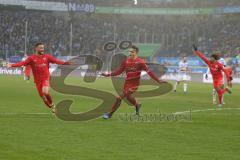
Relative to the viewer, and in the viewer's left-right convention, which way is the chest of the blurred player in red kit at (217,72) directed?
facing the viewer and to the left of the viewer

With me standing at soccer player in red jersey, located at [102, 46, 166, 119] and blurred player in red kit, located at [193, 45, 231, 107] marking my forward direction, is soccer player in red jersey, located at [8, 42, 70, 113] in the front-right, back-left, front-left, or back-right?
back-left

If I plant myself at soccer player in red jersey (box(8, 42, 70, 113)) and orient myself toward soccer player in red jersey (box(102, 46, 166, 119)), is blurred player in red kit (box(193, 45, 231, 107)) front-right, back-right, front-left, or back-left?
front-left

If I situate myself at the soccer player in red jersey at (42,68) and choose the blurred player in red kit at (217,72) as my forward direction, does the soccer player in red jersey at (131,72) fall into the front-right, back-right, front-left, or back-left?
front-right

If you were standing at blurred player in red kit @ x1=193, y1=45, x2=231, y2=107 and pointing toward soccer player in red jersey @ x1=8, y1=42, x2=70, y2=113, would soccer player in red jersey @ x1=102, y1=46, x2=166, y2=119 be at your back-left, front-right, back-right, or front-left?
front-left

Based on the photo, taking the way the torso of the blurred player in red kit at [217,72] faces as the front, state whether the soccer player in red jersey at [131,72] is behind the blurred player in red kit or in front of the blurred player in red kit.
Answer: in front

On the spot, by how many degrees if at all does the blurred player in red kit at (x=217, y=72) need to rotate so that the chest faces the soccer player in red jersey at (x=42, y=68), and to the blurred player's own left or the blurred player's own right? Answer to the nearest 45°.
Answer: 0° — they already face them
